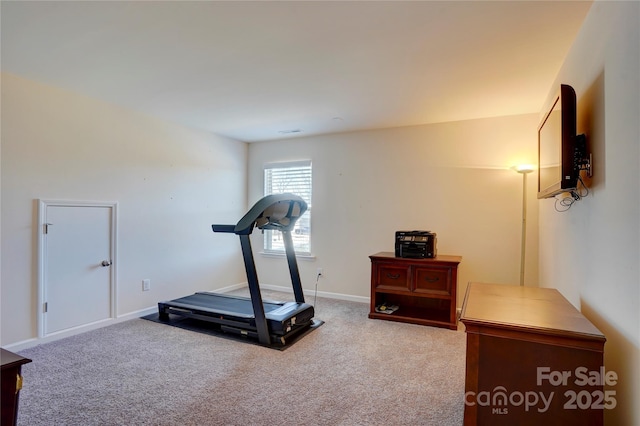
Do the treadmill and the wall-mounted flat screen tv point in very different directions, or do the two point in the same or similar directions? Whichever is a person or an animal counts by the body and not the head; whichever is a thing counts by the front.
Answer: very different directions

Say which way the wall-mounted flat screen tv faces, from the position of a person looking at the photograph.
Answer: facing to the left of the viewer

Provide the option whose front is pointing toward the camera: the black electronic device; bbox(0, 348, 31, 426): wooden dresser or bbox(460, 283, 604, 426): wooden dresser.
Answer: the black electronic device

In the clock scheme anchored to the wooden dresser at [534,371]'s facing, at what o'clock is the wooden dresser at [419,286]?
the wooden dresser at [419,286] is roughly at 2 o'clock from the wooden dresser at [534,371].

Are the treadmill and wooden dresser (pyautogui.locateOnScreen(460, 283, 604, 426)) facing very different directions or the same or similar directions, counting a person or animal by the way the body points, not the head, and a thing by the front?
very different directions

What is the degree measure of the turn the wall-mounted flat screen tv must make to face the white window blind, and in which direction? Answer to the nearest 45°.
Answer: approximately 45° to its right

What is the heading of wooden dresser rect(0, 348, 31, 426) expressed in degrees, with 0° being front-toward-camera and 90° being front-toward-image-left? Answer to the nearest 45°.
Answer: approximately 270°

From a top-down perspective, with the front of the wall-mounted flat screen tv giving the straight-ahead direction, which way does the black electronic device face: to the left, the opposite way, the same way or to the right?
to the left

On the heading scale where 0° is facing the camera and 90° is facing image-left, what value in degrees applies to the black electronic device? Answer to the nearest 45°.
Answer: approximately 0°

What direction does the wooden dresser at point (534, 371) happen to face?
to the viewer's left

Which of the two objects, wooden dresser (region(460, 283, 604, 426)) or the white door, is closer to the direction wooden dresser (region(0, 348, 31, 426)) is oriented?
the wooden dresser

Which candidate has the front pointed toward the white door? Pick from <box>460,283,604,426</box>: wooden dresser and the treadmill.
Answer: the wooden dresser

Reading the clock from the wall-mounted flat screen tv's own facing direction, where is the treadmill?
The treadmill is roughly at 12 o'clock from the wall-mounted flat screen tv.

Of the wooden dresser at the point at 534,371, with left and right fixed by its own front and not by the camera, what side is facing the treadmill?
front
